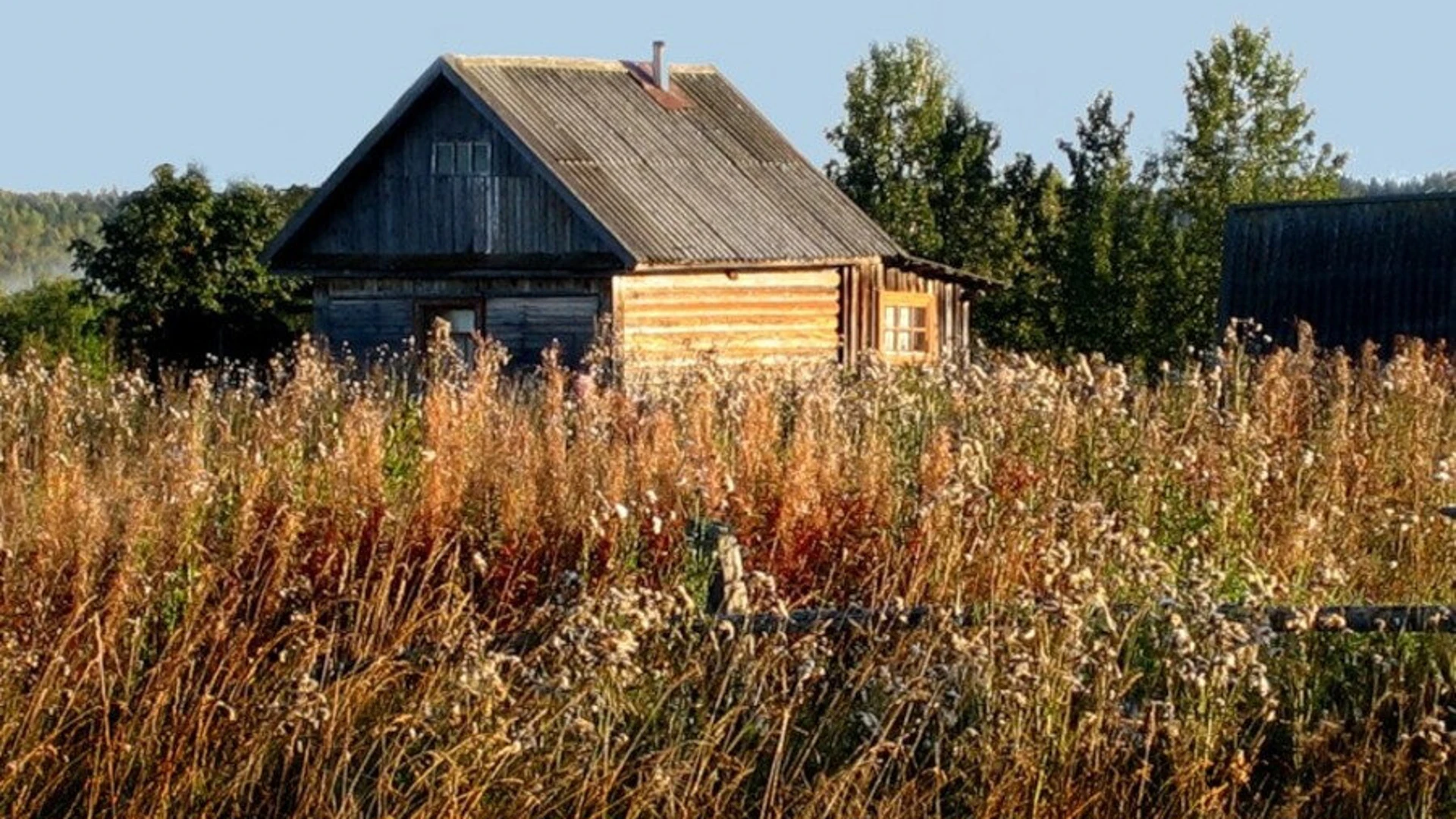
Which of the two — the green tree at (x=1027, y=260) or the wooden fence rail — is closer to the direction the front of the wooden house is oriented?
the wooden fence rail

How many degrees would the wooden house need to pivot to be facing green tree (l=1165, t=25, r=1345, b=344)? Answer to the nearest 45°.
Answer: approximately 180°

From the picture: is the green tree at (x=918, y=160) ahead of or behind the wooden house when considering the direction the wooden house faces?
behind

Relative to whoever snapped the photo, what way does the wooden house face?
facing the viewer and to the left of the viewer

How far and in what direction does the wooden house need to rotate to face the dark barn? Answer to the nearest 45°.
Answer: approximately 135° to its left

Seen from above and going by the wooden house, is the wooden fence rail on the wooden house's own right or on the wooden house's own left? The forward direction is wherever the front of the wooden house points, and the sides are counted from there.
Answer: on the wooden house's own left

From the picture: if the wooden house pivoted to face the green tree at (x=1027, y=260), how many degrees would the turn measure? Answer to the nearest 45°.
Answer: approximately 180°

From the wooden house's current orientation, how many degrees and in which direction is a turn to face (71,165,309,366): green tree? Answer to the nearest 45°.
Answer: approximately 90° to its right
